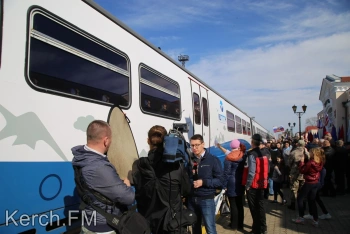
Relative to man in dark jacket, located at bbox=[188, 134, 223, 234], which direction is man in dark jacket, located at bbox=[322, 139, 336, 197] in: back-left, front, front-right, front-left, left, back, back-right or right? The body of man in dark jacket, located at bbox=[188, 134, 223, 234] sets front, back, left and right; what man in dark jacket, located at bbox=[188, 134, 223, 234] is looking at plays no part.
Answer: back

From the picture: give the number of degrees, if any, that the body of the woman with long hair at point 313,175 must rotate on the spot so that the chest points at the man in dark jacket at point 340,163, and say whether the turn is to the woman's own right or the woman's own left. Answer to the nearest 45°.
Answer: approximately 90° to the woman's own right

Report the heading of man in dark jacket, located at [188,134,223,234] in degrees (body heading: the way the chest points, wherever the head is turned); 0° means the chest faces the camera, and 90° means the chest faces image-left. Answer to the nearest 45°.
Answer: approximately 45°

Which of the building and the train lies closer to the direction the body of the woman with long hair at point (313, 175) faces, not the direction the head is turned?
the train

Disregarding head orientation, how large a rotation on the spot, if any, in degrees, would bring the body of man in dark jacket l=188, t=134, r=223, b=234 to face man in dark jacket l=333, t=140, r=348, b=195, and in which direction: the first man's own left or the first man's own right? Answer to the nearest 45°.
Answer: approximately 180°
